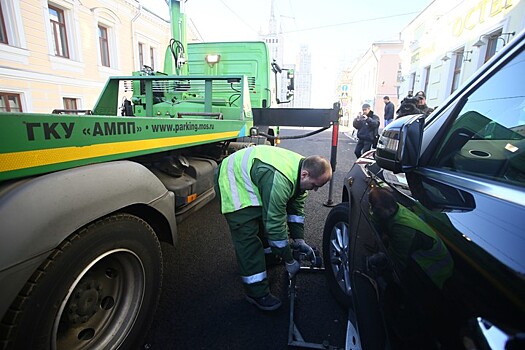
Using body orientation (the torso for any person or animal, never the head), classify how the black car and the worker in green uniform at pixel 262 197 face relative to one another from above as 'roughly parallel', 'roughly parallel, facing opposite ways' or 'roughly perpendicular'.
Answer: roughly perpendicular

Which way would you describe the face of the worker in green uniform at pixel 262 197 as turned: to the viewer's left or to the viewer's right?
to the viewer's right

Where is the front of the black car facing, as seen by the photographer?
facing away from the viewer and to the left of the viewer

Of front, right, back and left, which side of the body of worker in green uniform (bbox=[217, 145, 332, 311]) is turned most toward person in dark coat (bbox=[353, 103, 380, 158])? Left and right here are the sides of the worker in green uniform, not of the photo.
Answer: left

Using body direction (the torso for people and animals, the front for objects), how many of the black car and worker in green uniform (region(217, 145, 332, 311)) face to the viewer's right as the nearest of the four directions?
1

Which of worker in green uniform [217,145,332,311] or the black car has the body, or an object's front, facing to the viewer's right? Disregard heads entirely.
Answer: the worker in green uniform

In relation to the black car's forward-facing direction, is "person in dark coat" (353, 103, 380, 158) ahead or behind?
ahead

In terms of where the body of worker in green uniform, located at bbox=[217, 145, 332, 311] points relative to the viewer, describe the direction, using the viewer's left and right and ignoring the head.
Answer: facing to the right of the viewer
